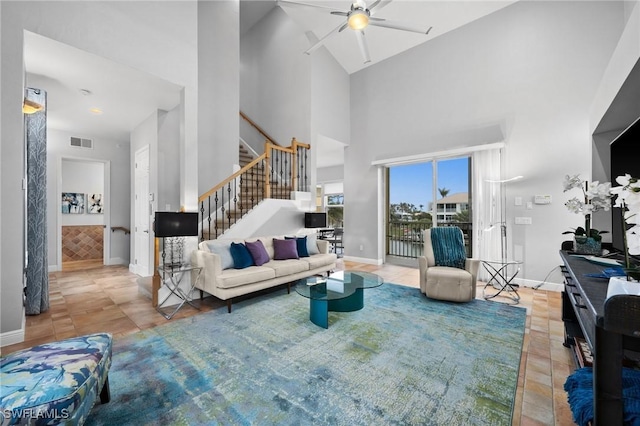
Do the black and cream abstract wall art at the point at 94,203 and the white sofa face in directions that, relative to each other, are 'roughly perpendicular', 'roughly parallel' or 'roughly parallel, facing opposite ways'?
roughly parallel

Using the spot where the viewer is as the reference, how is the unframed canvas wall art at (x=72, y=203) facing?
facing the viewer

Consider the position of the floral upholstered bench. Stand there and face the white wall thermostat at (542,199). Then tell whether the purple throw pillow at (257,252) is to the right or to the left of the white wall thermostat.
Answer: left

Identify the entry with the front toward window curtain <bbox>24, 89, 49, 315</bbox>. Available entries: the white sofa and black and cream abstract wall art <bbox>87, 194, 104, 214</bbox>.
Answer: the black and cream abstract wall art

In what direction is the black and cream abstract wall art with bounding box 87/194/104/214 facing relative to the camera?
toward the camera

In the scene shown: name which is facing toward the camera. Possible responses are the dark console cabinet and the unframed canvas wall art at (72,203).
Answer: the unframed canvas wall art

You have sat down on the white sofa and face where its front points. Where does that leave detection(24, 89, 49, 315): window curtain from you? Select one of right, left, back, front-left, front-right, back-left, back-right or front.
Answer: back-right

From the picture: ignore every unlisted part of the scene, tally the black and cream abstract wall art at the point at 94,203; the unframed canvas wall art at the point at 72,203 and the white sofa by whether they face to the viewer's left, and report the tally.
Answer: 0

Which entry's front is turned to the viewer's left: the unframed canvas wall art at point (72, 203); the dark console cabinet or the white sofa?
the dark console cabinet

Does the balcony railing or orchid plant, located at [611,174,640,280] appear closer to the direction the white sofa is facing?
the orchid plant

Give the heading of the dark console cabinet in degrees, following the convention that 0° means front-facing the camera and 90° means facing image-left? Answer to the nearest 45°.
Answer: approximately 90°

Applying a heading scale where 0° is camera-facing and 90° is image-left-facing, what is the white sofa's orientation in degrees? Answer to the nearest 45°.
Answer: approximately 315°

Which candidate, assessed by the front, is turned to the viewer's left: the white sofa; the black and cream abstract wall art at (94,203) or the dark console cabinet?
the dark console cabinet
